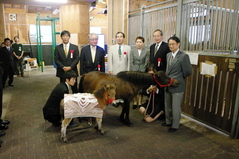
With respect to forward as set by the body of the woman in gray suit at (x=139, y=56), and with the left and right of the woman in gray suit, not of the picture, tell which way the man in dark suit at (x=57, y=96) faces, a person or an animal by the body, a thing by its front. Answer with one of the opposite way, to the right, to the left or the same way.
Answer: to the left

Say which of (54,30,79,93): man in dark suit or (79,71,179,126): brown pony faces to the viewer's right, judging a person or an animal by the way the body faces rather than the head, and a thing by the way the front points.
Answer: the brown pony

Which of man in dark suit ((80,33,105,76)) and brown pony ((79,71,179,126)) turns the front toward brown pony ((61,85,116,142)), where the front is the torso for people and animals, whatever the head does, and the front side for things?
the man in dark suit

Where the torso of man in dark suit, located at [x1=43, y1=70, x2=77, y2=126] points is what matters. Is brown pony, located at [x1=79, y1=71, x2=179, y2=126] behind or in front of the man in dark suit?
in front

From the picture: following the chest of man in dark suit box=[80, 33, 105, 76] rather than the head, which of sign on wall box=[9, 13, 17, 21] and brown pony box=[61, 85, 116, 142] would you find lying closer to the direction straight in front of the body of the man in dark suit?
the brown pony

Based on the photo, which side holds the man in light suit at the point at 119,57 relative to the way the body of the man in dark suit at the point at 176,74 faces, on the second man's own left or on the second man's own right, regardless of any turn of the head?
on the second man's own right

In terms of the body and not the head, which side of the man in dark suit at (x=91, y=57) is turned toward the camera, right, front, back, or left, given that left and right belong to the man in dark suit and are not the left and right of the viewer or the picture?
front

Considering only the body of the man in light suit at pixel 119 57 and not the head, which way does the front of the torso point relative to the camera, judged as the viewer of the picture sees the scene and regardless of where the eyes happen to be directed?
toward the camera

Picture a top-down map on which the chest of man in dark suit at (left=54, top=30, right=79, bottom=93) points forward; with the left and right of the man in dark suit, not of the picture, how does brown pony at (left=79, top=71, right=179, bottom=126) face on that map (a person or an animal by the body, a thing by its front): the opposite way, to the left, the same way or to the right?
to the left

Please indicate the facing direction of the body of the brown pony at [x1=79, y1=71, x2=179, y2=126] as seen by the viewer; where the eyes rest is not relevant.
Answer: to the viewer's right

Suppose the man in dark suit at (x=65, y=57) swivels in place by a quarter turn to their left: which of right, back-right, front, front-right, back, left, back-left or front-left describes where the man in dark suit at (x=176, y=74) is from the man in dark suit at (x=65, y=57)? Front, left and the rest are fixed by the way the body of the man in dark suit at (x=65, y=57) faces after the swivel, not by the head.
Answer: front-right

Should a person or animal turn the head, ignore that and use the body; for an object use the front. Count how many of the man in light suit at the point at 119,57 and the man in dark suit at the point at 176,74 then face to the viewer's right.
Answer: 0

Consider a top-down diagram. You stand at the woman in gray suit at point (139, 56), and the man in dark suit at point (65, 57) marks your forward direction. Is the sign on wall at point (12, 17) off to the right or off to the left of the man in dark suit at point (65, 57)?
right

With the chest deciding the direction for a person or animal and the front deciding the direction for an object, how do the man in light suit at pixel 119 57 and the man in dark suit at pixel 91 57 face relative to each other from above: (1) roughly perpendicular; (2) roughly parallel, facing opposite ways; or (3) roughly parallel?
roughly parallel

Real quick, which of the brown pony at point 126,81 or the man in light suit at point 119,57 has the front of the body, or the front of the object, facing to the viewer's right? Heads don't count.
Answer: the brown pony

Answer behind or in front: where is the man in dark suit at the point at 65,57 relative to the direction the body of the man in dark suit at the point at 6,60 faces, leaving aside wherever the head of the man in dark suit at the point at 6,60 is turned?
in front

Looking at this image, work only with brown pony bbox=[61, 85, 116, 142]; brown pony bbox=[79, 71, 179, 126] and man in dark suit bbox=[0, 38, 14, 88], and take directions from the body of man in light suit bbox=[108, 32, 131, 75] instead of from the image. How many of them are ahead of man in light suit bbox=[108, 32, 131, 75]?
2

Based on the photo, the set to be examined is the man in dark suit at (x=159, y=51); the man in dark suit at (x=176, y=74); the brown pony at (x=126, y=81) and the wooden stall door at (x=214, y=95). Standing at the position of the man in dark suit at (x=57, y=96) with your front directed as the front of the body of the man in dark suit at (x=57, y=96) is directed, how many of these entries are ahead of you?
4
